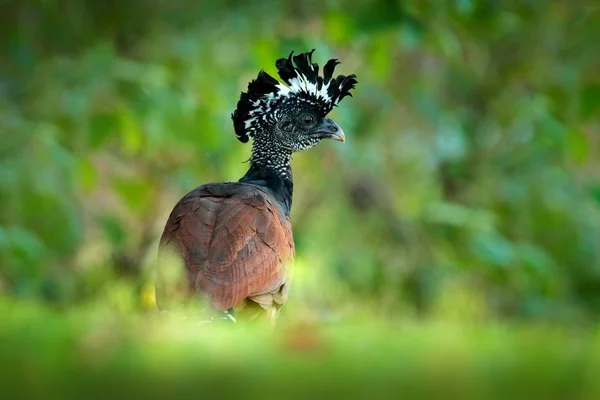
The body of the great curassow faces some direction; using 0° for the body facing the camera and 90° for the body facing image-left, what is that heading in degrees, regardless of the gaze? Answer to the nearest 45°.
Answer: approximately 225°
